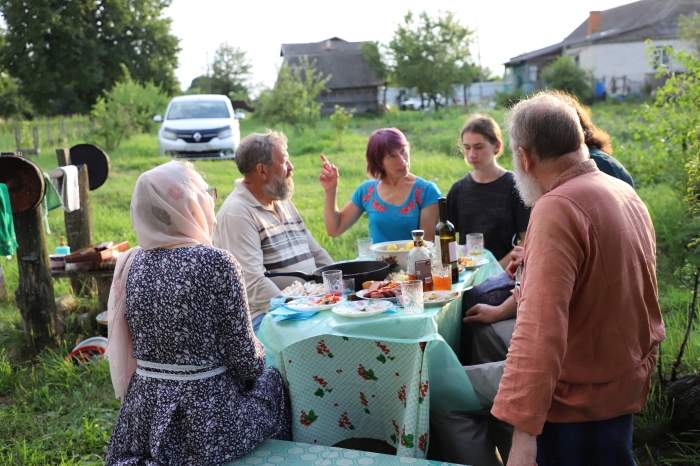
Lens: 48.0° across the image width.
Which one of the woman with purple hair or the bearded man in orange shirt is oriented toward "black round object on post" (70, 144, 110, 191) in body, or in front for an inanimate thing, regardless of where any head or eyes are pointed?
the bearded man in orange shirt

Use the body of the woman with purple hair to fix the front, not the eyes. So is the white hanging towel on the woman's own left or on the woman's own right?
on the woman's own right

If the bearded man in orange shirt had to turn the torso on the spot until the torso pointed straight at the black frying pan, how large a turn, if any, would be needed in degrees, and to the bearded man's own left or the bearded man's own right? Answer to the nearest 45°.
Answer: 0° — they already face it

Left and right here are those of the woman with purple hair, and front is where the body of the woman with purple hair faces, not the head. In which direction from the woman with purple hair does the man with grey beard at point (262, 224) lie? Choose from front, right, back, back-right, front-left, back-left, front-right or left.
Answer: front-right

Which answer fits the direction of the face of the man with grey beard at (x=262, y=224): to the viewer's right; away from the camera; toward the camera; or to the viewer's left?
to the viewer's right

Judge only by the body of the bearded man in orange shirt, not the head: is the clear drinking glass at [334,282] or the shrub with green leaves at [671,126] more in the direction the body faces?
the clear drinking glass

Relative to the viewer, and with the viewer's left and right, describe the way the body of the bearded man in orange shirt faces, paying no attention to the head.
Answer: facing away from the viewer and to the left of the viewer

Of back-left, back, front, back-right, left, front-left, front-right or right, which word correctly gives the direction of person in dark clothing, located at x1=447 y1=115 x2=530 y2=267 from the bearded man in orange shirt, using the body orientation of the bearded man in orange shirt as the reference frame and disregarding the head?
front-right

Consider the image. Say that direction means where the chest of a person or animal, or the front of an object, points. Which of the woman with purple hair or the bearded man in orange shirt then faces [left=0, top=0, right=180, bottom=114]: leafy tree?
the bearded man in orange shirt

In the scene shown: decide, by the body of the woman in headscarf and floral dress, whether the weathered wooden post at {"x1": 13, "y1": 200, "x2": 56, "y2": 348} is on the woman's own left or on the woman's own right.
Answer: on the woman's own left

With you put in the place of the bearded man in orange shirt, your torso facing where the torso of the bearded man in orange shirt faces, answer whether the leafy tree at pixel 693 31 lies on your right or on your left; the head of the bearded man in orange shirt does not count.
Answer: on your right

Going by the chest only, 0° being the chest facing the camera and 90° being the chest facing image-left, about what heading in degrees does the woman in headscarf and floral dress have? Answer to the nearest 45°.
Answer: approximately 225°

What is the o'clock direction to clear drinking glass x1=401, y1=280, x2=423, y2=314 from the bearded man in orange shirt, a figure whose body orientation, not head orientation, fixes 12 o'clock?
The clear drinking glass is roughly at 12 o'clock from the bearded man in orange shirt.

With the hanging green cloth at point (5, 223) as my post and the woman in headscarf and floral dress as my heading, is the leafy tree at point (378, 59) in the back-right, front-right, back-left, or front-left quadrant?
back-left
